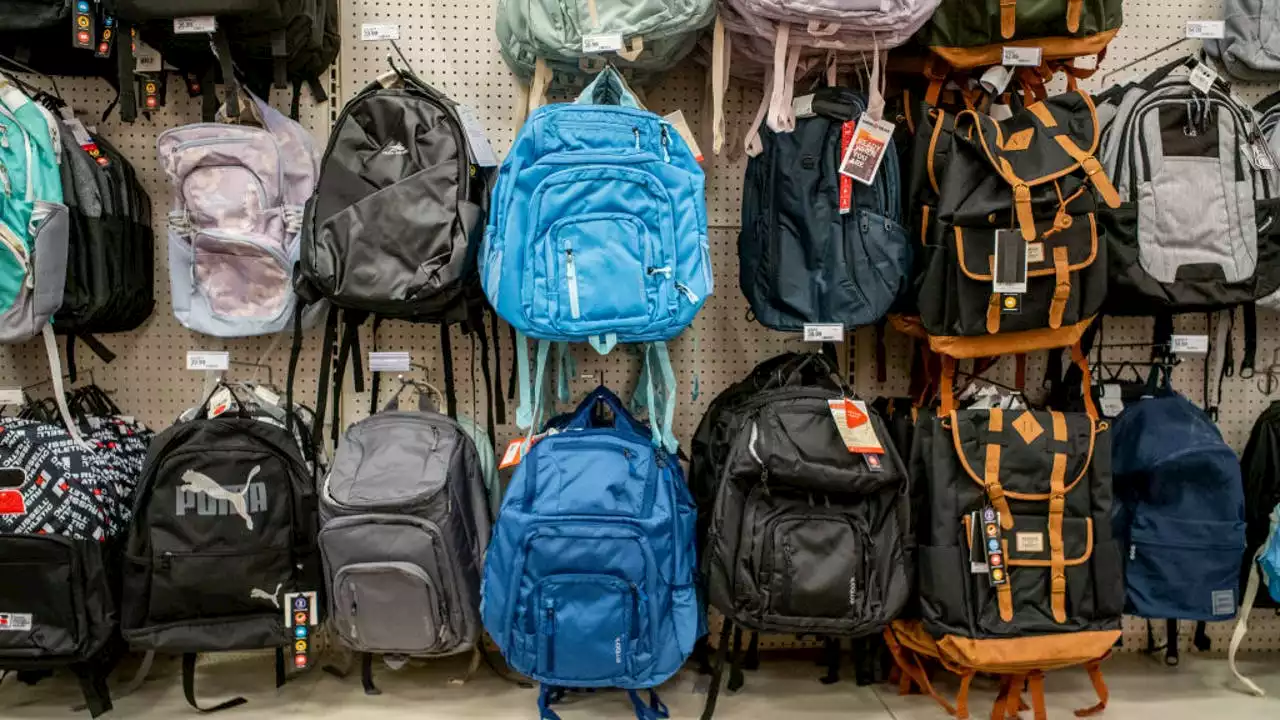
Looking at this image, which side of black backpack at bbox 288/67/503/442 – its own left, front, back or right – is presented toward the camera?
front

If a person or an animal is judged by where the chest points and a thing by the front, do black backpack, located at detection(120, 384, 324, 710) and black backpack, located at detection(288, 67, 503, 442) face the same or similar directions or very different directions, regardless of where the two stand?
same or similar directions

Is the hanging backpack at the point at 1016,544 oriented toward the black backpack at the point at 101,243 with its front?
no

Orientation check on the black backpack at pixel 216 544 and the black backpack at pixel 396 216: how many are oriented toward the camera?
2

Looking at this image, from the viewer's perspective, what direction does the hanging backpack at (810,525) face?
toward the camera

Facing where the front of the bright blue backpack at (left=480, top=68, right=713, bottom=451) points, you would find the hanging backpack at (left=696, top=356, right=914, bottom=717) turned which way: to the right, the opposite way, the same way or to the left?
the same way

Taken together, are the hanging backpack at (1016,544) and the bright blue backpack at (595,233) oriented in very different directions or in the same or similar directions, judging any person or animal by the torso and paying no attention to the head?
same or similar directions

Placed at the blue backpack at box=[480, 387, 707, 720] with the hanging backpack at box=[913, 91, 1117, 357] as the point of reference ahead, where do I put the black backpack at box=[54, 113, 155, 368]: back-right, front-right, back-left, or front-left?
back-left

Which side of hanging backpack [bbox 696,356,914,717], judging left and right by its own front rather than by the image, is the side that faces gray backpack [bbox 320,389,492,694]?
right

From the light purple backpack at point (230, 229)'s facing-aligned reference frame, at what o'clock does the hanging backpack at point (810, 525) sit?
The hanging backpack is roughly at 10 o'clock from the light purple backpack.

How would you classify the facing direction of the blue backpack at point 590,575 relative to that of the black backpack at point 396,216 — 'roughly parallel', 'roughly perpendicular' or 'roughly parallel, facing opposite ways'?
roughly parallel

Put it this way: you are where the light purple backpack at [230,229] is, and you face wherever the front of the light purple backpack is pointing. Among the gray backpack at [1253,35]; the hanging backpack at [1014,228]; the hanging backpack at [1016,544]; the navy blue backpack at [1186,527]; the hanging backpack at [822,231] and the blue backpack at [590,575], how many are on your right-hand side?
0

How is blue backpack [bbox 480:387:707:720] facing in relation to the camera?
toward the camera

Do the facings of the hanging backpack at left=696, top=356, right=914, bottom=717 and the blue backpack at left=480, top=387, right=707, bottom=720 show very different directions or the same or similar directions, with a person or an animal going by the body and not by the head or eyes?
same or similar directions

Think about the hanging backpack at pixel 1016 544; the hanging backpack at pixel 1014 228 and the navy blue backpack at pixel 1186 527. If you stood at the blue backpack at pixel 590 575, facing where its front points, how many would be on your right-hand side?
0

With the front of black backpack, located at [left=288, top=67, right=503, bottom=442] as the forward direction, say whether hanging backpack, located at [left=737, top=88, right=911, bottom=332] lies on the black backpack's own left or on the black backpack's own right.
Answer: on the black backpack's own left

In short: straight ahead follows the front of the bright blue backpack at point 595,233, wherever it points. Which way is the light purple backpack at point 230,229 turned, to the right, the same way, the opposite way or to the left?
the same way

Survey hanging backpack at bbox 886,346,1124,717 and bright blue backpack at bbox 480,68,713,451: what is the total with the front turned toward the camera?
2
